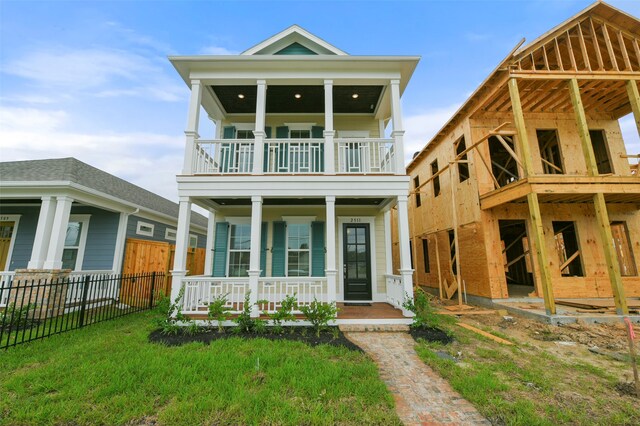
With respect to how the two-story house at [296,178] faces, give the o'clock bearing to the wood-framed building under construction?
The wood-framed building under construction is roughly at 9 o'clock from the two-story house.

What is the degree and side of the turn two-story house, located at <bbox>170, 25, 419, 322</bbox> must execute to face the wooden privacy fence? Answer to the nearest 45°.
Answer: approximately 135° to its right

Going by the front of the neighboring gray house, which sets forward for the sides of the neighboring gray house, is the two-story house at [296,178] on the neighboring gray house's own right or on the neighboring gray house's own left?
on the neighboring gray house's own left

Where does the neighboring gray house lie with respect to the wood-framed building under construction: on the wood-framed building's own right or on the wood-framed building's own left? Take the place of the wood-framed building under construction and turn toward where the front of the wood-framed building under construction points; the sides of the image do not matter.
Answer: on the wood-framed building's own right

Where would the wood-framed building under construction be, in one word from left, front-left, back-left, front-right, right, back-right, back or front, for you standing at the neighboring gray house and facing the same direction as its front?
left

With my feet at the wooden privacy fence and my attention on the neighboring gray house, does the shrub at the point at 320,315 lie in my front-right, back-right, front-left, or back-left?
back-left

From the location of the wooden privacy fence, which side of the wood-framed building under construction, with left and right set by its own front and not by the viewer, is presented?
right

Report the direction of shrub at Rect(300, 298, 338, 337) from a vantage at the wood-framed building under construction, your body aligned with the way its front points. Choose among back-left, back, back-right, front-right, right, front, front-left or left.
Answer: right

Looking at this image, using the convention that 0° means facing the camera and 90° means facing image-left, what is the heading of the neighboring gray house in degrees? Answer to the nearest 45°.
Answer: approximately 45°

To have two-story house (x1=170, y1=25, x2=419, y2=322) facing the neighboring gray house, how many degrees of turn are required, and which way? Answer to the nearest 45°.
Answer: approximately 90° to its right
